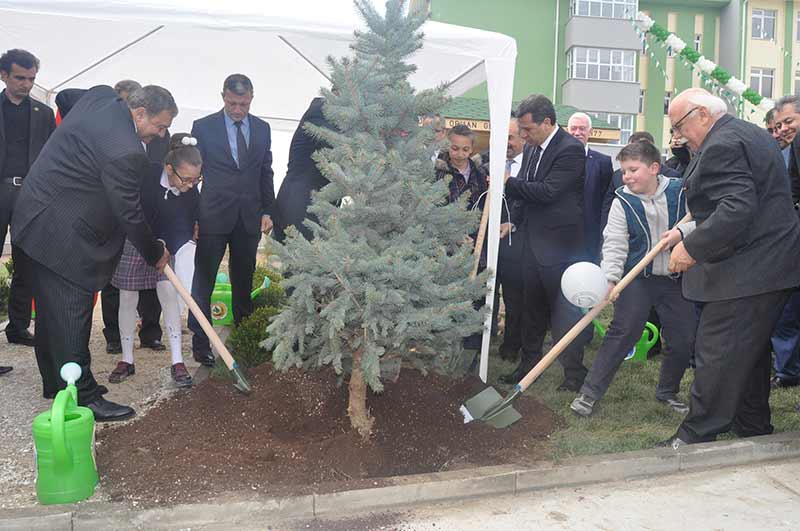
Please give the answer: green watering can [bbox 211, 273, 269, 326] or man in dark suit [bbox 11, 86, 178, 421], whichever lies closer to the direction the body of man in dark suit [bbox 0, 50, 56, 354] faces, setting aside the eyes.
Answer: the man in dark suit

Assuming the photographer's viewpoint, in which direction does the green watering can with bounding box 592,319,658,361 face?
facing to the left of the viewer

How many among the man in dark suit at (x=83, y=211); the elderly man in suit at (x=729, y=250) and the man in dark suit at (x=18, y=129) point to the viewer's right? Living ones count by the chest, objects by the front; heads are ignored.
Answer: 1

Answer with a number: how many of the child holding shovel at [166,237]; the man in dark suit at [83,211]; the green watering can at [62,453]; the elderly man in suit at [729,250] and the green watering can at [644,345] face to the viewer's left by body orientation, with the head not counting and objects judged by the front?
2

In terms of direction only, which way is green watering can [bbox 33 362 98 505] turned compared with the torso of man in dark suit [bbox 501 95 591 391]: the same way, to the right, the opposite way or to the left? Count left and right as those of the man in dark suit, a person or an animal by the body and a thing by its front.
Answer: to the right

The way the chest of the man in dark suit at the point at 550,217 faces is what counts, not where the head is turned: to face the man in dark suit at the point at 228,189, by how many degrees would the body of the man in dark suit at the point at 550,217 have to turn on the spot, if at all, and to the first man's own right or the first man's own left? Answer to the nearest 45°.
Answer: approximately 45° to the first man's own right

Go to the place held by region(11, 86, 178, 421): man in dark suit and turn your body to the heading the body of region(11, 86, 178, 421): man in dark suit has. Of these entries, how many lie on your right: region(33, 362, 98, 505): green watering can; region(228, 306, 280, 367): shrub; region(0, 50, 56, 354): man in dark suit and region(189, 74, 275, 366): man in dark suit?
1

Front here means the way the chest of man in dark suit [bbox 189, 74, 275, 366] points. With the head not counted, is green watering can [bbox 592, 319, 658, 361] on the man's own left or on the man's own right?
on the man's own left

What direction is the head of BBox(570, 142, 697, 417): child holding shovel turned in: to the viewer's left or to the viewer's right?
to the viewer's left

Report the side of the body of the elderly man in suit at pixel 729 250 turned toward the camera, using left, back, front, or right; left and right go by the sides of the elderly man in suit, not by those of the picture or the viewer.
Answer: left

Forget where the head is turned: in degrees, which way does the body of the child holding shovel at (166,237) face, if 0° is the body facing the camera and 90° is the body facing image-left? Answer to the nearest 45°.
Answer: approximately 315°

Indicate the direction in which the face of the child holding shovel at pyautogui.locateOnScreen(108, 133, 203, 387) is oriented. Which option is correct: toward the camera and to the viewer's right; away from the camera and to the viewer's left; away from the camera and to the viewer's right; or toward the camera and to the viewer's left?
toward the camera and to the viewer's right

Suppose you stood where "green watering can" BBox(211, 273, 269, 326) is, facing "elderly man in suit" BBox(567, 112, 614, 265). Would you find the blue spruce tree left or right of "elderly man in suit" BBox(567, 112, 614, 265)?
right
